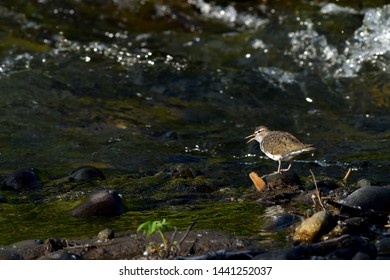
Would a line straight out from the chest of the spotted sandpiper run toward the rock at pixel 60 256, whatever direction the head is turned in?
no

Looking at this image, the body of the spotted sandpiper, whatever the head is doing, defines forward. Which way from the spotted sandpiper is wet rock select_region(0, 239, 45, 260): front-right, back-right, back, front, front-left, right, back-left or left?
front-left

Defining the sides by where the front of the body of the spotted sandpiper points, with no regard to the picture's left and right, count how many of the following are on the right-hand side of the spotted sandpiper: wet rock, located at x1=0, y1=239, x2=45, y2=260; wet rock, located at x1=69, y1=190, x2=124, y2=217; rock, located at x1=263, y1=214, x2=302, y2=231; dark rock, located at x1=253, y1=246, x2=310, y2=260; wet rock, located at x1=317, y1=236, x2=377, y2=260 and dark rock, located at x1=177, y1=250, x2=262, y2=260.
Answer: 0

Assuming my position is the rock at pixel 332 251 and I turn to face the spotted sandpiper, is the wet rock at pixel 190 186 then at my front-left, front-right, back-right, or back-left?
front-left

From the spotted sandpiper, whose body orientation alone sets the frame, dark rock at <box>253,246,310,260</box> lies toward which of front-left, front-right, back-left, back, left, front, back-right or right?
left

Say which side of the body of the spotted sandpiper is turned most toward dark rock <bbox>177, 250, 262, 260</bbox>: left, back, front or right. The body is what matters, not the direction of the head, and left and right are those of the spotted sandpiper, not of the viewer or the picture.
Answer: left

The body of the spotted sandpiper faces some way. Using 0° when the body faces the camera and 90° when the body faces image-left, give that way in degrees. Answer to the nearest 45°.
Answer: approximately 90°

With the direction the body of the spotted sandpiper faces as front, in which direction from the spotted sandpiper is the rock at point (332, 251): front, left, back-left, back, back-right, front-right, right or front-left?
left

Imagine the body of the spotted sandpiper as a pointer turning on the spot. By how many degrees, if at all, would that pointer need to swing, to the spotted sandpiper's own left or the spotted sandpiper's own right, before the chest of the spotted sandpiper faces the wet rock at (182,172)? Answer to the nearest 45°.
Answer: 0° — it already faces it

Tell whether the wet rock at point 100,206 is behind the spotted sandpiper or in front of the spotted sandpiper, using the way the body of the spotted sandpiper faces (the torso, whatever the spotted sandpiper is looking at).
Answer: in front

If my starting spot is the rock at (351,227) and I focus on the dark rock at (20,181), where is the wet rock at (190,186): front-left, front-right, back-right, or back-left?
front-right

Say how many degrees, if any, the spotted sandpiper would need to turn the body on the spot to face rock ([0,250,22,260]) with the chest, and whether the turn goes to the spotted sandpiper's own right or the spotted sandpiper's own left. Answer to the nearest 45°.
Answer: approximately 45° to the spotted sandpiper's own left

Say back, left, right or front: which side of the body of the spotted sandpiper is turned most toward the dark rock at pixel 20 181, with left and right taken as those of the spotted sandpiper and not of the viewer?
front

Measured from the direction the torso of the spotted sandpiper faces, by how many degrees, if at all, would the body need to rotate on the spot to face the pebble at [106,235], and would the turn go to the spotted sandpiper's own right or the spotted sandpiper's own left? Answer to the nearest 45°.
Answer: approximately 45° to the spotted sandpiper's own left

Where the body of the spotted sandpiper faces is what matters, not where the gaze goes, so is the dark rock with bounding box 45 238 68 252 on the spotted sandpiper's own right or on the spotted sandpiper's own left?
on the spotted sandpiper's own left

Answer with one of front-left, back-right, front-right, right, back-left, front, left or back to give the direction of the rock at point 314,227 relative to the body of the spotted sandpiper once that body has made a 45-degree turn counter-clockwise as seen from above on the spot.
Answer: front-left
